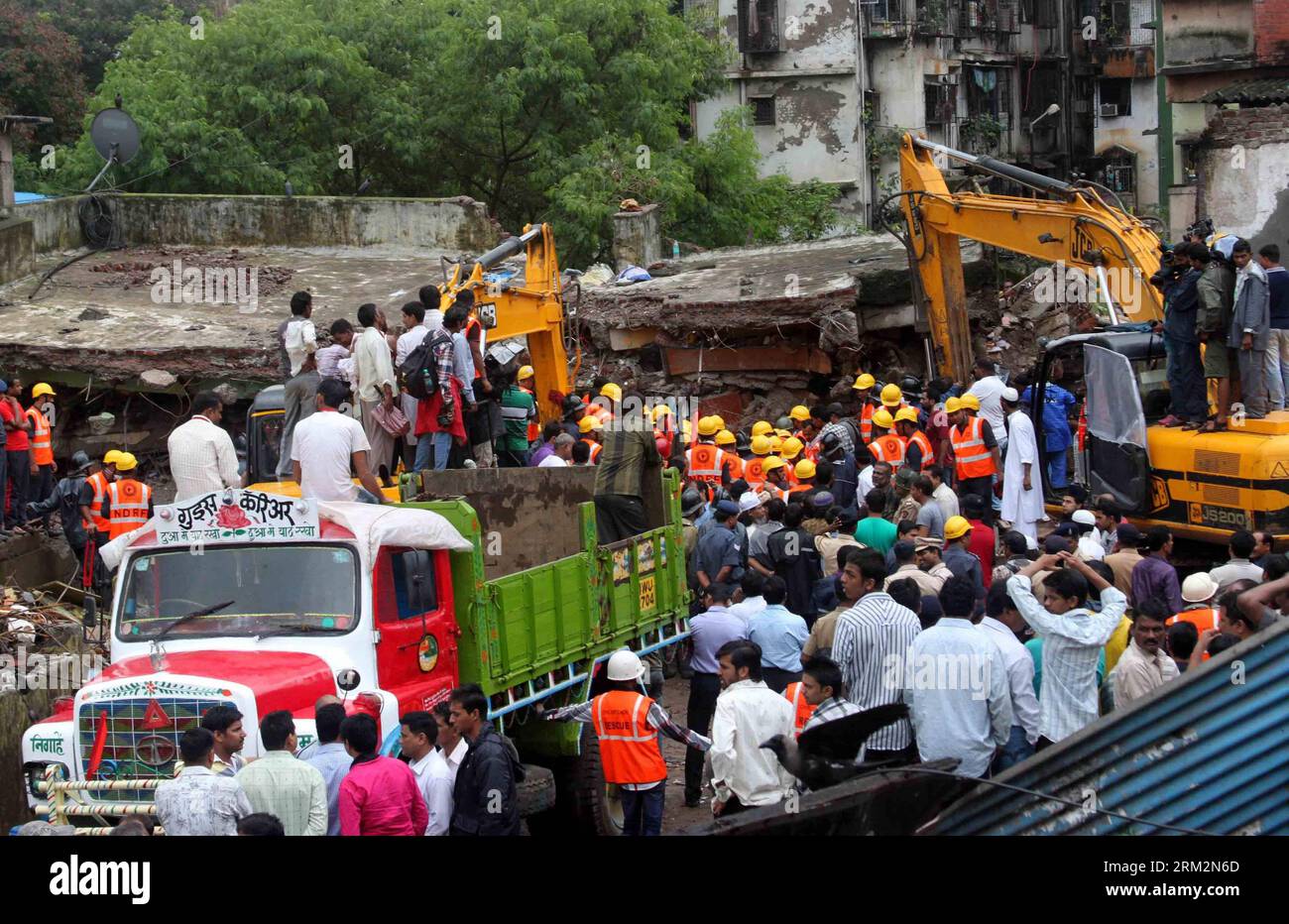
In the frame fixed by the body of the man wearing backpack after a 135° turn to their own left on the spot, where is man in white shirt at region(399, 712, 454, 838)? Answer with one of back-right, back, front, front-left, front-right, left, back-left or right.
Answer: left

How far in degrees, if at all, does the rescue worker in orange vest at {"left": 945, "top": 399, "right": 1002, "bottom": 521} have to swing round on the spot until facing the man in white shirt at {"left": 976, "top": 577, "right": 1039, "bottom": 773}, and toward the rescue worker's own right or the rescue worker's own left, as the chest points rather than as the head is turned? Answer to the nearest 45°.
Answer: approximately 45° to the rescue worker's own left

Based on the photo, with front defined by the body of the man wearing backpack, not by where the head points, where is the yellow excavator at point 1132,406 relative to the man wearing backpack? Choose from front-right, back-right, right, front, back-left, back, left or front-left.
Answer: front-right

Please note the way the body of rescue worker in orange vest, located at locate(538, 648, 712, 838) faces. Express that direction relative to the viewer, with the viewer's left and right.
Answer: facing away from the viewer

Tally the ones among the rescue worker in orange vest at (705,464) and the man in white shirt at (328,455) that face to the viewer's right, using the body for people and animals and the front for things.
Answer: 0

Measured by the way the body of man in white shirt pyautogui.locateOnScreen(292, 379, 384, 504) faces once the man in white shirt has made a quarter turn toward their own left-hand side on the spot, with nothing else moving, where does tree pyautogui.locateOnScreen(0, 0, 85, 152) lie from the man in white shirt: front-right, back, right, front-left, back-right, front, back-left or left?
right

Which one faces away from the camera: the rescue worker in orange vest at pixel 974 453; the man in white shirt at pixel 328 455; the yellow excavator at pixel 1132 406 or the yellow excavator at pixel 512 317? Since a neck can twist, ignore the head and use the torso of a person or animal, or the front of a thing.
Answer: the man in white shirt

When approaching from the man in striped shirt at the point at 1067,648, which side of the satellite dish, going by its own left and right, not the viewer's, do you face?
front

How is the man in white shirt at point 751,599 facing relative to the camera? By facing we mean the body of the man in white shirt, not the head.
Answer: away from the camera

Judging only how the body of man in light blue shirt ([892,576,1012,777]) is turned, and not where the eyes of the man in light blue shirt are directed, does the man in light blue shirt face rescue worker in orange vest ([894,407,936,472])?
yes

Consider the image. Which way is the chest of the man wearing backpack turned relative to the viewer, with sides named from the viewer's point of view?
facing away from the viewer and to the right of the viewer

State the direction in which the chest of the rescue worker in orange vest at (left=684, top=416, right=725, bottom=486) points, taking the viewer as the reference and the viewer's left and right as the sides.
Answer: facing away from the viewer

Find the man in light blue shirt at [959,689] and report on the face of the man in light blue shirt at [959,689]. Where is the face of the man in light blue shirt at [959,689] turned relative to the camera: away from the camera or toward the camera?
away from the camera

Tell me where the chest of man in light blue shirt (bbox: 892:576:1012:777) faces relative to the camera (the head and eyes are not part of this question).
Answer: away from the camera

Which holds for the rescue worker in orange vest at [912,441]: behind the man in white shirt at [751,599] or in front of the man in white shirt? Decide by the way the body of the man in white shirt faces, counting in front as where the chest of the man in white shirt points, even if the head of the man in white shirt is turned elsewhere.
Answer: in front

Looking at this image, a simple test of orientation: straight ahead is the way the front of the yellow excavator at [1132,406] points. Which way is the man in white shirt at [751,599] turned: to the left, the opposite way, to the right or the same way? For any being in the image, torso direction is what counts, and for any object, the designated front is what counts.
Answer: to the right

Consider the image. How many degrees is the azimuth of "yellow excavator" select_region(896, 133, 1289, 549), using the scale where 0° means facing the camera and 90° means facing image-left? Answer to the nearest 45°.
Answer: approximately 90°
